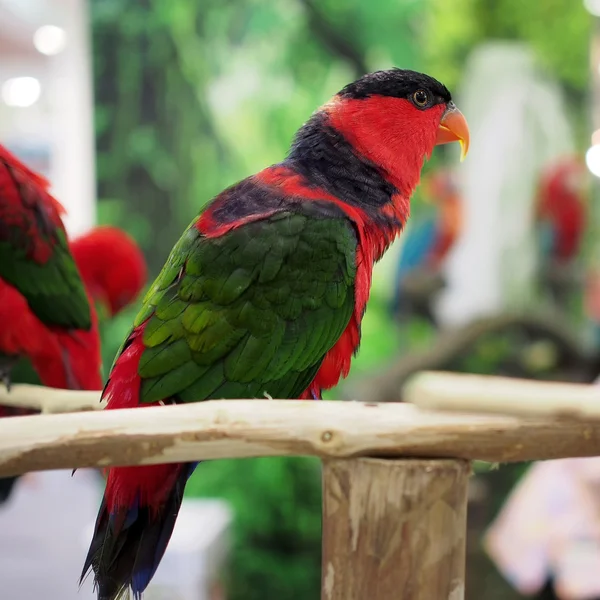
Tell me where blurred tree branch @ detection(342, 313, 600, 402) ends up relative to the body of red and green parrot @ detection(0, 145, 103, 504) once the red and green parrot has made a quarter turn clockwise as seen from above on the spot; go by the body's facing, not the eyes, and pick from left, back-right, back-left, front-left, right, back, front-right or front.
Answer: front-right

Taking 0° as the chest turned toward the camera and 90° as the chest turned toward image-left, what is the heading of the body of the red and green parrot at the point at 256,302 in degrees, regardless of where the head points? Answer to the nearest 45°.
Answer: approximately 270°

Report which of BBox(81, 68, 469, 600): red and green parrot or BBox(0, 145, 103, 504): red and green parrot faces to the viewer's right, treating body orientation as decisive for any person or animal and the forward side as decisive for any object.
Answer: BBox(81, 68, 469, 600): red and green parrot

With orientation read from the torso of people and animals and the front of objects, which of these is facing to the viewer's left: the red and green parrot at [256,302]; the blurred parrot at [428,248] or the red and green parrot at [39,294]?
the red and green parrot at [39,294]

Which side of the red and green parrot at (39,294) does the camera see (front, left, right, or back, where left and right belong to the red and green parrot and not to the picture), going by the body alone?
left
